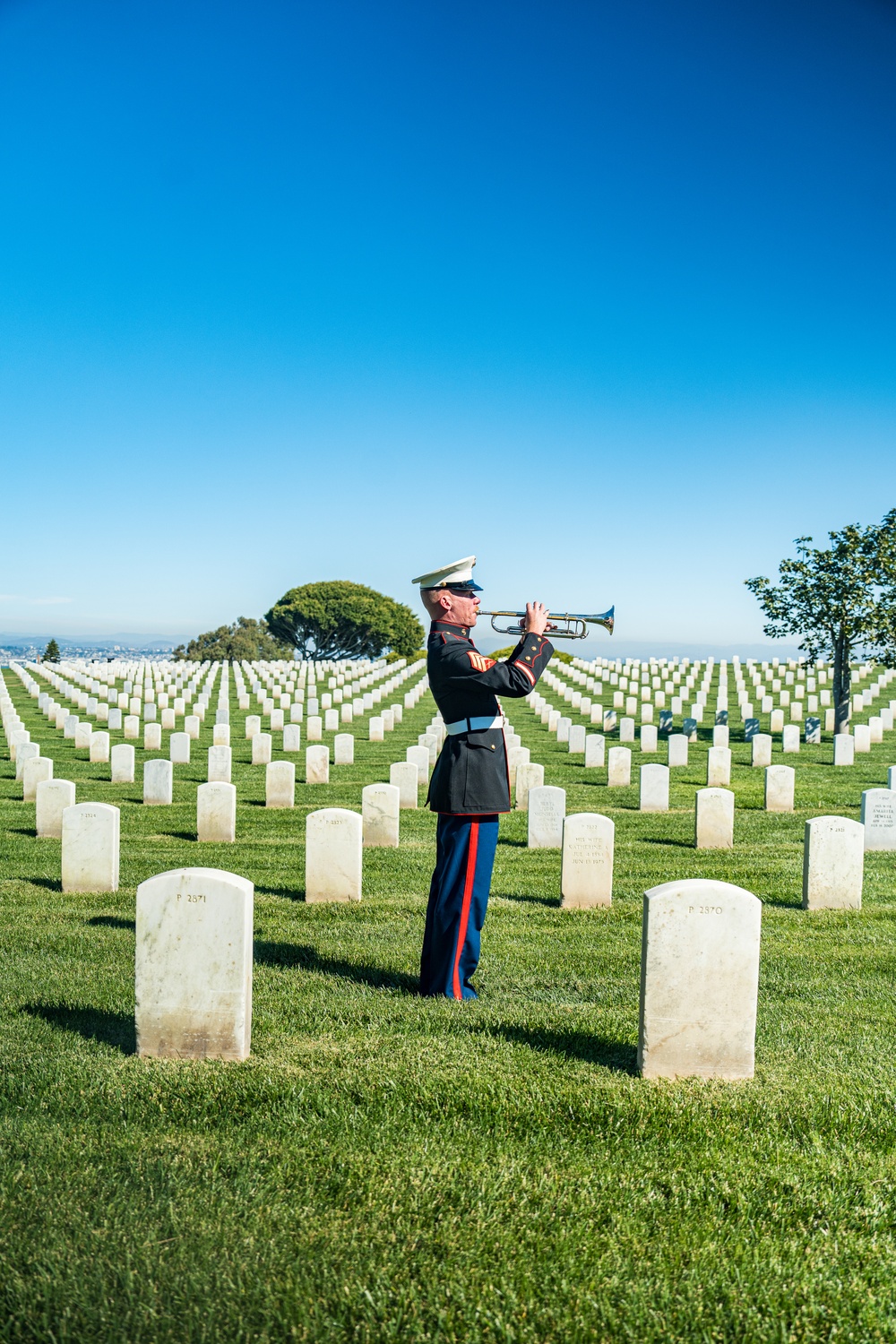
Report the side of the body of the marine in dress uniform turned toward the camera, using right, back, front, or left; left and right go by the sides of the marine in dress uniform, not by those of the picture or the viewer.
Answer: right

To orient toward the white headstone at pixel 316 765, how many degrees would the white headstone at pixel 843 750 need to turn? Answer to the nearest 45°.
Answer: approximately 45° to its right

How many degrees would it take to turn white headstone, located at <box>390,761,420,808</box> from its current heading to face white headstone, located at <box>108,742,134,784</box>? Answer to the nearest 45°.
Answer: approximately 135° to its right

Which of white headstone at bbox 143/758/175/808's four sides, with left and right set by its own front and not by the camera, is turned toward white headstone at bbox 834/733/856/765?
left

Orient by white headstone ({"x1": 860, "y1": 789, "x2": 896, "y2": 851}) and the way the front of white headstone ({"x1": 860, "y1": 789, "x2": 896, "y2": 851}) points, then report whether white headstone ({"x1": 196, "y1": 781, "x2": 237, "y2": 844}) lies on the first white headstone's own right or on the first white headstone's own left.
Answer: on the first white headstone's own right

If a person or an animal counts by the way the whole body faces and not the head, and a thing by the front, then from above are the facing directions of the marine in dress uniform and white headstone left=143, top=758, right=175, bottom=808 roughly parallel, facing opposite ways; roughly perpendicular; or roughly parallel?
roughly perpendicular

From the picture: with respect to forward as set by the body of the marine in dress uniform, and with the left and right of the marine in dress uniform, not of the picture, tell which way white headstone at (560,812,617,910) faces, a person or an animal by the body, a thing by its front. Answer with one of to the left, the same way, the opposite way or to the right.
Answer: to the right
